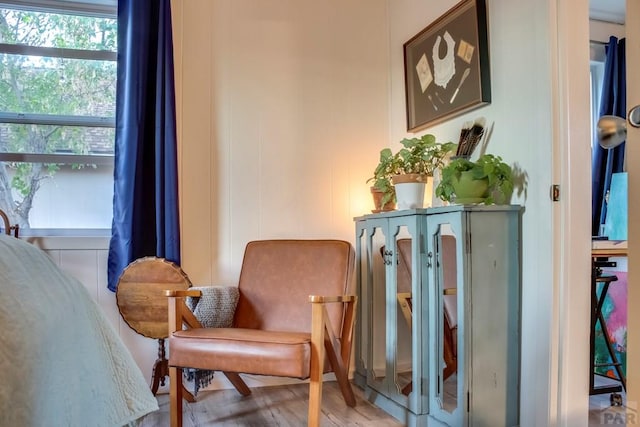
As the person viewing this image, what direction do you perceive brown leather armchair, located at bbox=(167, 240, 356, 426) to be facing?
facing the viewer and to the left of the viewer

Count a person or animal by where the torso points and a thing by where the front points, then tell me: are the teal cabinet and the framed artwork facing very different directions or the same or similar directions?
same or similar directions

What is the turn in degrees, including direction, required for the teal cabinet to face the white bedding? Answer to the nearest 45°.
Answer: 0° — it already faces it

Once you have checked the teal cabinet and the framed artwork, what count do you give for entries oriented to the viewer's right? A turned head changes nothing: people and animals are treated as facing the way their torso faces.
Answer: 0

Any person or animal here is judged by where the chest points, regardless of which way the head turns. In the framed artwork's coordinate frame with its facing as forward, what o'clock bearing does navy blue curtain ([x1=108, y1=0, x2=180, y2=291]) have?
The navy blue curtain is roughly at 1 o'clock from the framed artwork.

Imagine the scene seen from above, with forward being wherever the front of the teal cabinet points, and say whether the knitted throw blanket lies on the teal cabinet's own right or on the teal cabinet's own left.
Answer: on the teal cabinet's own right

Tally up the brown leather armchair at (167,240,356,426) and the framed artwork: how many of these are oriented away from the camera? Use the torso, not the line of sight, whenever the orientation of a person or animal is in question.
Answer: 0

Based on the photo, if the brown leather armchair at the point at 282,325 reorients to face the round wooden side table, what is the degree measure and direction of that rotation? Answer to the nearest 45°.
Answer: approximately 45° to its right

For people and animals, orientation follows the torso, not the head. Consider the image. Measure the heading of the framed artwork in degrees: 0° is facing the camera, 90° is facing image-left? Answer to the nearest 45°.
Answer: approximately 45°

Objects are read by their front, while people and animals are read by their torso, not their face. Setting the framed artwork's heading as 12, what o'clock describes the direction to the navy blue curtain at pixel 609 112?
The navy blue curtain is roughly at 6 o'clock from the framed artwork.

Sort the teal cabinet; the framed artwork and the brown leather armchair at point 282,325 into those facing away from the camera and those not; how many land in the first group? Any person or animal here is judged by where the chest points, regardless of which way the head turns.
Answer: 0

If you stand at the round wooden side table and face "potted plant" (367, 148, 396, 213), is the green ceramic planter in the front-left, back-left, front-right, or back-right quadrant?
front-right

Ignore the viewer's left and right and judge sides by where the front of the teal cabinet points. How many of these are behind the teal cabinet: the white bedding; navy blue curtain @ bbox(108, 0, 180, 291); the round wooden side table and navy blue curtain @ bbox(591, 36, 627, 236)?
1

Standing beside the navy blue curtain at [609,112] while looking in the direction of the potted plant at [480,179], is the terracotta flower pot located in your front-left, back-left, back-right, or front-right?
front-right

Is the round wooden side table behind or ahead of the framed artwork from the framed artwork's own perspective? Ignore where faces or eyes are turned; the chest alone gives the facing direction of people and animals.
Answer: ahead

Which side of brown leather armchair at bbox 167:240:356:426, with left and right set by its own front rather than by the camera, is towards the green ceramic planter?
left

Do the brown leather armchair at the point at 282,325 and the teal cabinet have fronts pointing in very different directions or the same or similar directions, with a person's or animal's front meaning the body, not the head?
same or similar directions
